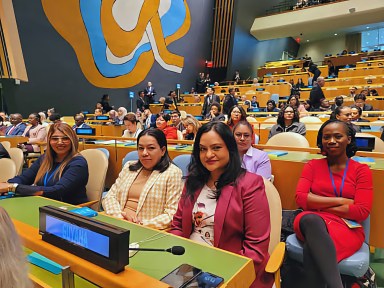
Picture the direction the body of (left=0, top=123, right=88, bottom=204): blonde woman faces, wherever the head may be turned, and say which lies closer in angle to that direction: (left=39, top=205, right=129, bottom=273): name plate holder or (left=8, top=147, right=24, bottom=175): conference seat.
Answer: the name plate holder

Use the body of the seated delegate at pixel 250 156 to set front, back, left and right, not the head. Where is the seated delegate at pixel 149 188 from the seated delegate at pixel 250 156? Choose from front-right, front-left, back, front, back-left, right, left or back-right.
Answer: front

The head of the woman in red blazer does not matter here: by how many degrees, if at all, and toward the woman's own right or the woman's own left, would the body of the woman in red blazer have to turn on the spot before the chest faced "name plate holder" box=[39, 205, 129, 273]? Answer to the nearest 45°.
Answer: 0° — they already face it

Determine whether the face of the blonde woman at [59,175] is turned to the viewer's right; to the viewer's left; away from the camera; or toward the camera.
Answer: toward the camera

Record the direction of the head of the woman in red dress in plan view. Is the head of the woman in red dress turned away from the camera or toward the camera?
toward the camera

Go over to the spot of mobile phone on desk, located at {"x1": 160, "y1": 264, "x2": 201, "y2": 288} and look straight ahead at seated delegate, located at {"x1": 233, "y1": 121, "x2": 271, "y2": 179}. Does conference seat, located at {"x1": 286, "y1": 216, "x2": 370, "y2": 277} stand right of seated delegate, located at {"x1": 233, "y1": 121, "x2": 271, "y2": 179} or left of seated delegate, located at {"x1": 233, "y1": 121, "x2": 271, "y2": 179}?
right

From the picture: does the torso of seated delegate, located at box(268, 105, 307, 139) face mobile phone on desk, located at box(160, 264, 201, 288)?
yes

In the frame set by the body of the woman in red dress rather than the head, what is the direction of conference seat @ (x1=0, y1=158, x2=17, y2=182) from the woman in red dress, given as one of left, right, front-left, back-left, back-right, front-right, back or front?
right

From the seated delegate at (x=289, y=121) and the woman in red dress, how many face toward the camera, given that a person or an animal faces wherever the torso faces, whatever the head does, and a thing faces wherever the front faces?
2

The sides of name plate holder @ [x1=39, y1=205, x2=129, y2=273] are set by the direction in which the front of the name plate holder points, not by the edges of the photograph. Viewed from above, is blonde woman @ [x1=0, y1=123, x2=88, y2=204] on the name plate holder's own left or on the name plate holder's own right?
on the name plate holder's own right

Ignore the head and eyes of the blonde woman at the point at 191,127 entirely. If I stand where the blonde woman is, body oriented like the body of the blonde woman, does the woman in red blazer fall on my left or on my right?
on my left

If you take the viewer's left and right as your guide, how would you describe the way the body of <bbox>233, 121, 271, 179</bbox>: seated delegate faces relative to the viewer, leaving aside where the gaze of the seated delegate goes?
facing the viewer and to the left of the viewer

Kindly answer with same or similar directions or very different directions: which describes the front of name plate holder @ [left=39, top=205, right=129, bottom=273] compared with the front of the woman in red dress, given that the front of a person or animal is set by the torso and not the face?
same or similar directions

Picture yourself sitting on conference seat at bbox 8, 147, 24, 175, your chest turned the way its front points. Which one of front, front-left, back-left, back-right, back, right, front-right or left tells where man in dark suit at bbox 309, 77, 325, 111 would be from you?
back-left

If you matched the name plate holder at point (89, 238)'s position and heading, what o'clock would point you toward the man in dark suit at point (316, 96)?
The man in dark suit is roughly at 6 o'clock from the name plate holder.

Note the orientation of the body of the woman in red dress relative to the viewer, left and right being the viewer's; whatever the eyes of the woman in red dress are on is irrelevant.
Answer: facing the viewer

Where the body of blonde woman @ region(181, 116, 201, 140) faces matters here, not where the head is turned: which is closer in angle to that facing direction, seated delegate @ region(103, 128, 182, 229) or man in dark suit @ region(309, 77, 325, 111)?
the seated delegate
